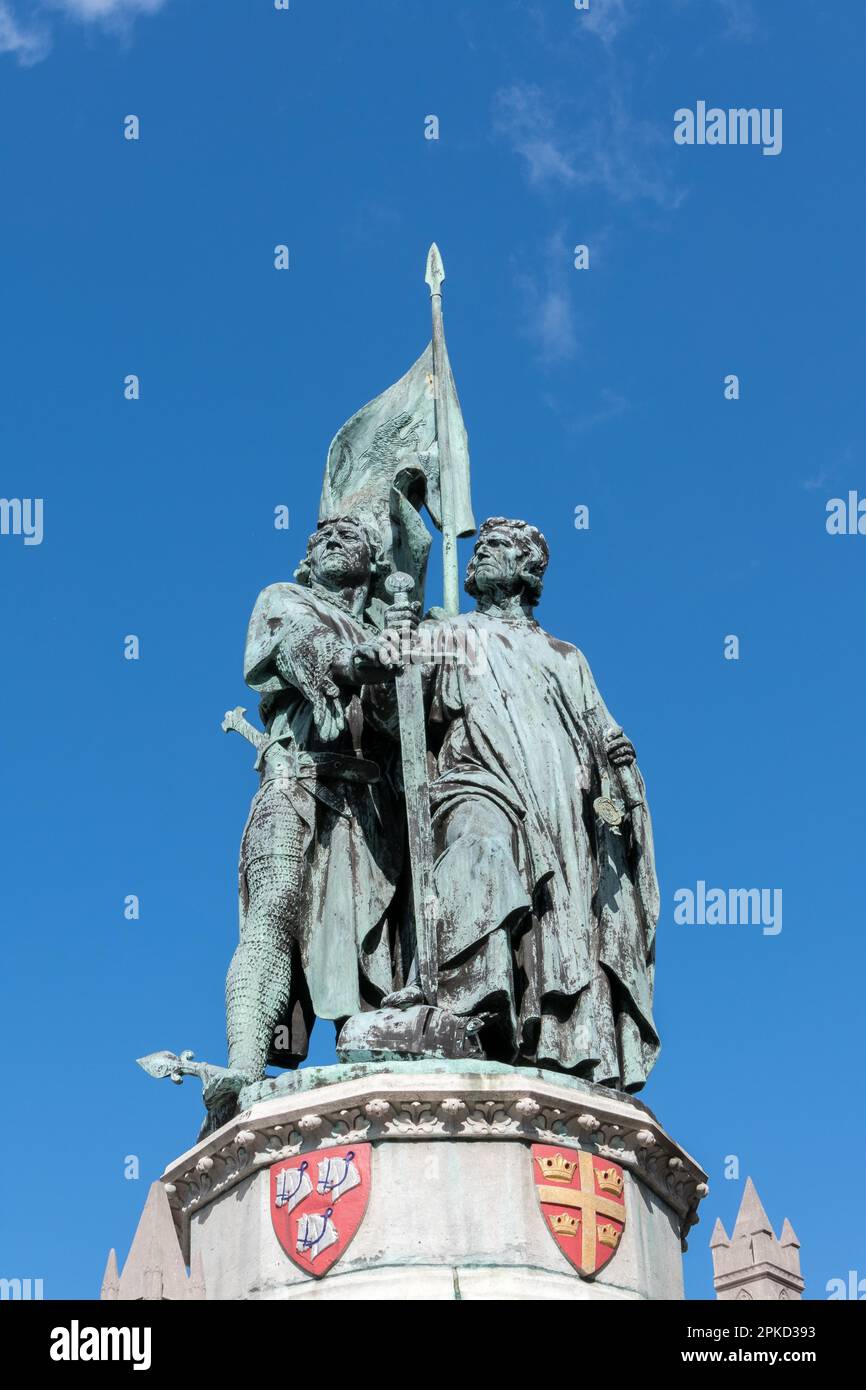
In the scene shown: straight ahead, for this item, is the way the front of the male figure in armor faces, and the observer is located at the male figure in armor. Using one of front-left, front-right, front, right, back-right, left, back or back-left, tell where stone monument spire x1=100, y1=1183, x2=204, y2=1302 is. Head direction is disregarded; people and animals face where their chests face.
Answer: back

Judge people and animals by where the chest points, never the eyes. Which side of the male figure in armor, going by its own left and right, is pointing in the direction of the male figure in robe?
left

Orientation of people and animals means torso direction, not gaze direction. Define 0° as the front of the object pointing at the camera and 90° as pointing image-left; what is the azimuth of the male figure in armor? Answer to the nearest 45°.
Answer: approximately 0°

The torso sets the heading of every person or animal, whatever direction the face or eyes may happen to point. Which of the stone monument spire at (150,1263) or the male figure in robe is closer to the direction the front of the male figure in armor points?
the male figure in robe
